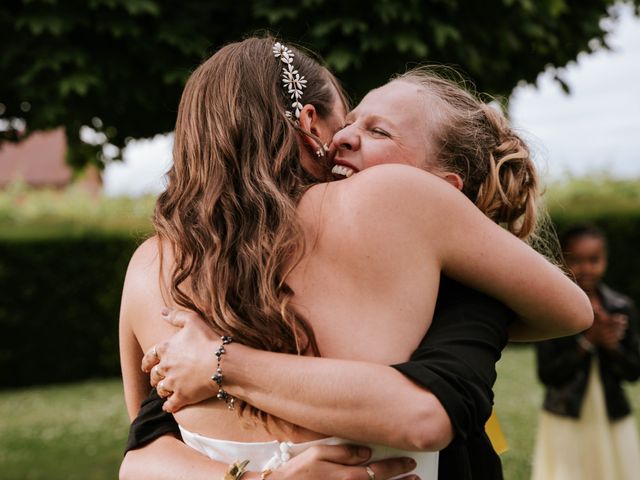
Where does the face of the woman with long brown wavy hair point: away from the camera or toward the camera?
away from the camera

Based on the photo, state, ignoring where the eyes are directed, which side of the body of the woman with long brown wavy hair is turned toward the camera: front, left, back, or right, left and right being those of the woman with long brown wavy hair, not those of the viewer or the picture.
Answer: back

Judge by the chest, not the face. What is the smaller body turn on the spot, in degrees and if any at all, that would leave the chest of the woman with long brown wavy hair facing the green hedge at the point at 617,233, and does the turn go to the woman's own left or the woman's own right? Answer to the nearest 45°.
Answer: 0° — they already face it
